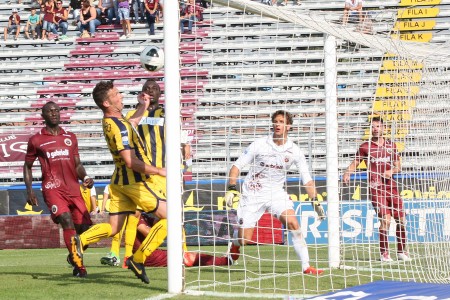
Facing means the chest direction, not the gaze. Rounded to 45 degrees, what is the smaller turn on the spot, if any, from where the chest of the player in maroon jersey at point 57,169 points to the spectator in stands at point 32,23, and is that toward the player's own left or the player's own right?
approximately 180°

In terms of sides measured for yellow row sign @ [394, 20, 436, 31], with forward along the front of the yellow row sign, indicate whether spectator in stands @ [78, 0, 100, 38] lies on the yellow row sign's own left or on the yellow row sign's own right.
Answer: on the yellow row sign's own right

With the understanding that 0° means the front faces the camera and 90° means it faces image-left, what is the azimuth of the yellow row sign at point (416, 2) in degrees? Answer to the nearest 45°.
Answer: approximately 0°

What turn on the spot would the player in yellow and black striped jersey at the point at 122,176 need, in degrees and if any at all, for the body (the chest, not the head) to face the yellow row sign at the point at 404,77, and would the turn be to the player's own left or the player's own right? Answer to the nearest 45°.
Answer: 0° — they already face it

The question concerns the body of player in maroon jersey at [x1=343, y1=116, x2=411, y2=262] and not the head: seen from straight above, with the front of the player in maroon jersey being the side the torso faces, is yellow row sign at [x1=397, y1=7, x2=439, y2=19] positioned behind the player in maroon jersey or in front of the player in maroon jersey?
behind

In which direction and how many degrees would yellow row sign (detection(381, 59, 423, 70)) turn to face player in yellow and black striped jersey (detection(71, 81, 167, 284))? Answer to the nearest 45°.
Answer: approximately 45° to its right

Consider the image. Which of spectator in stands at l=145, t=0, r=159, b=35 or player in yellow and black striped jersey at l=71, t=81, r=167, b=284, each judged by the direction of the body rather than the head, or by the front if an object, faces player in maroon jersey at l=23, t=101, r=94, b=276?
the spectator in stands
